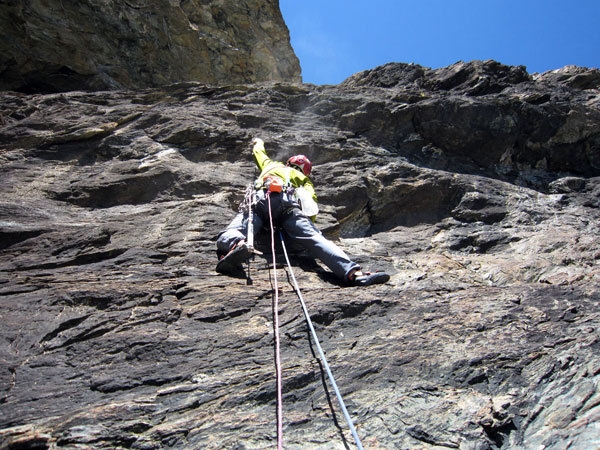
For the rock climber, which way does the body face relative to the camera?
away from the camera
